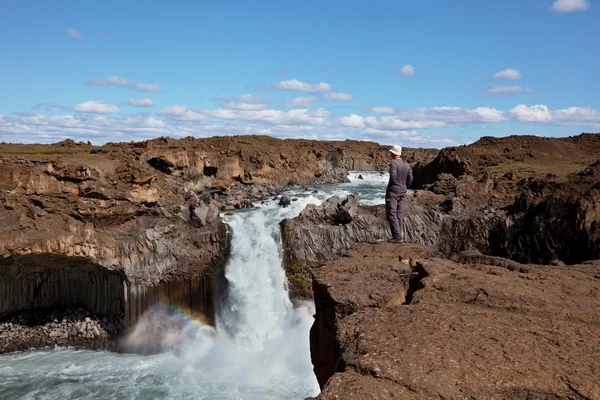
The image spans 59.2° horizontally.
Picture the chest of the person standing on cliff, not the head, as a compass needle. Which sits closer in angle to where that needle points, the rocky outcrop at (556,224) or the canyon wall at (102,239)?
the canyon wall

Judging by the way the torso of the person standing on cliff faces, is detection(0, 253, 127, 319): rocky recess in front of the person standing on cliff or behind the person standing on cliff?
in front

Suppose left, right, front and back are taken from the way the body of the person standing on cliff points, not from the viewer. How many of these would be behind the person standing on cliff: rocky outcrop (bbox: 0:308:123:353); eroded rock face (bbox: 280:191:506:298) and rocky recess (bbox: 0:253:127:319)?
0

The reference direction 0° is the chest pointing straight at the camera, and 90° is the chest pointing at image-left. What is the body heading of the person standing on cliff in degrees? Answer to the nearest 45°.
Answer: approximately 135°

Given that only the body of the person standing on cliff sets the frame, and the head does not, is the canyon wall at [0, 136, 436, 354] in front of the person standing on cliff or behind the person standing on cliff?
in front

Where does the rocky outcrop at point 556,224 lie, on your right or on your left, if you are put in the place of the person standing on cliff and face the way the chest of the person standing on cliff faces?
on your right

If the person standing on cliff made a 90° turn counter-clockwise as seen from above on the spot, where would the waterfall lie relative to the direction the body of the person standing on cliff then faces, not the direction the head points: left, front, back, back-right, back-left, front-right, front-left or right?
right

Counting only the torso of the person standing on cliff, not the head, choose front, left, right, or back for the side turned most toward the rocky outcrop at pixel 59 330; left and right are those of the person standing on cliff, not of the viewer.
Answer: front

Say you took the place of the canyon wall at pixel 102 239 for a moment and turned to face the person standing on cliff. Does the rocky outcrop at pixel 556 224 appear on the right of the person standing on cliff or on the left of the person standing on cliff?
left

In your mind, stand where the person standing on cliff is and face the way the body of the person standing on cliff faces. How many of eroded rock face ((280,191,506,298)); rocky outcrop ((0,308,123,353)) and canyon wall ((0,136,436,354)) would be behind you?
0
